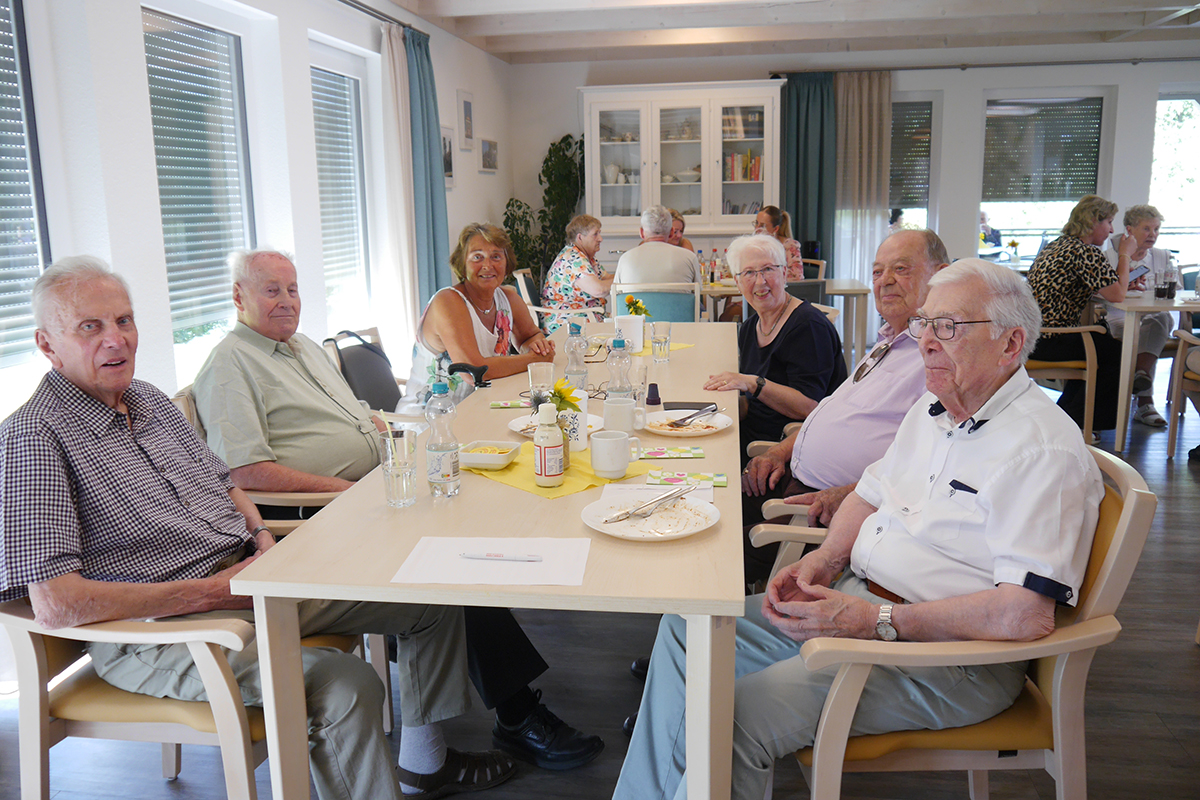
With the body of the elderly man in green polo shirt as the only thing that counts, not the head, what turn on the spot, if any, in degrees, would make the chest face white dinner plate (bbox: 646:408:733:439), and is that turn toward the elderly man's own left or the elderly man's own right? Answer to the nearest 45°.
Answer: approximately 45° to the elderly man's own left

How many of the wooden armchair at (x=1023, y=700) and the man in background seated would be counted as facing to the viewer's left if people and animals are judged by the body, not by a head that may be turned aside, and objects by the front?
1

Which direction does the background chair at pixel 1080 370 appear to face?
to the viewer's right

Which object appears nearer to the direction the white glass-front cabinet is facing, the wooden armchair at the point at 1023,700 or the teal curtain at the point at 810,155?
the wooden armchair

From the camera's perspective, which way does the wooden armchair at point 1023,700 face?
to the viewer's left

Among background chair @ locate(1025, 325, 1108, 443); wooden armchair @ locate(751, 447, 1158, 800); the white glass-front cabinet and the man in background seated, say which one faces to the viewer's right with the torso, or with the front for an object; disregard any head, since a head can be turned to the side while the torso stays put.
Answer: the background chair

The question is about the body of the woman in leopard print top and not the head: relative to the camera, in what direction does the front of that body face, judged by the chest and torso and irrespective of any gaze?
to the viewer's right

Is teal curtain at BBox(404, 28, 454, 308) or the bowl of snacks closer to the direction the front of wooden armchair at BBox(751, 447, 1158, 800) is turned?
the bowl of snacks

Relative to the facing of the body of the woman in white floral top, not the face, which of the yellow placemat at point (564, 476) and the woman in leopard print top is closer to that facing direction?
the woman in leopard print top

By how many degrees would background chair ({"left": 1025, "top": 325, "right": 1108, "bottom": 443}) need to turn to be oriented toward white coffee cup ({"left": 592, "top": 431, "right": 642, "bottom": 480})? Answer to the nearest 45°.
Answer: approximately 90° to its right
